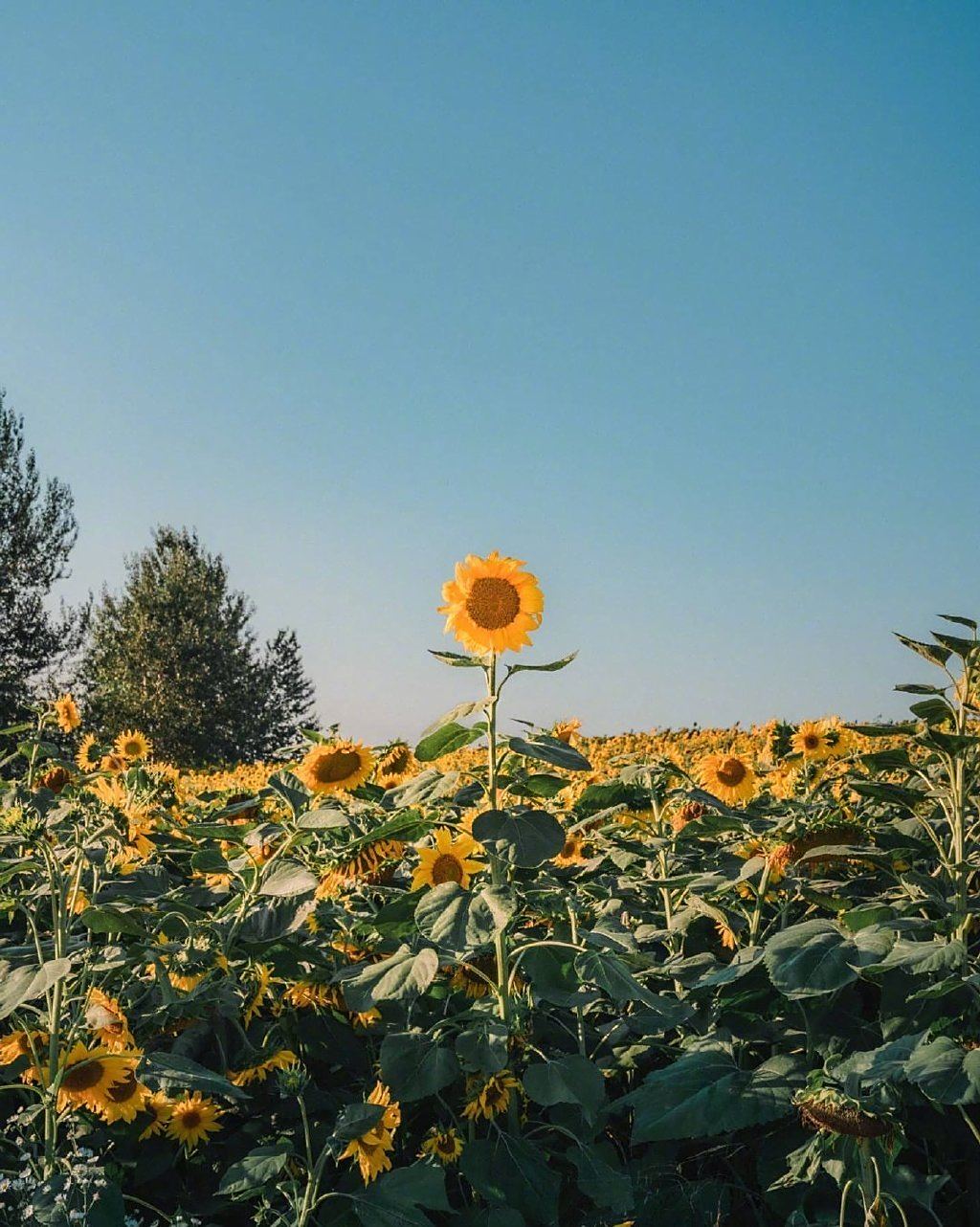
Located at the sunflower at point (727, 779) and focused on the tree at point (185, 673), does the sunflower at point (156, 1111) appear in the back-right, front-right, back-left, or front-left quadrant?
back-left

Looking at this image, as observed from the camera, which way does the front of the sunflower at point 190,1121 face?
facing the viewer

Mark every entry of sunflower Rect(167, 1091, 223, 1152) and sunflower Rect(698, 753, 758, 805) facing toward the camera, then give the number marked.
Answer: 2

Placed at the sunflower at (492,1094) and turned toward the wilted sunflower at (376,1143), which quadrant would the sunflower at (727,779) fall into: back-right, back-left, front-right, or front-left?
back-right

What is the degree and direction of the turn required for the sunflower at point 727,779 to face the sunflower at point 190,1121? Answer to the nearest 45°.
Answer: approximately 45° to its right

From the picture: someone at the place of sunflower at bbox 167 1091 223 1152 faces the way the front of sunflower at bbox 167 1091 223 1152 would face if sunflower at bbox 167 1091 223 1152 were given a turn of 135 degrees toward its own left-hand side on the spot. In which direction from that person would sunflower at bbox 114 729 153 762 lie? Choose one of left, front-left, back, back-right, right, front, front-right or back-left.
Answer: front-left

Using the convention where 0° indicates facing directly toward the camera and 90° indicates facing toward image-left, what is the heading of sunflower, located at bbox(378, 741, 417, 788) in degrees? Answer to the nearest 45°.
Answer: approximately 315°

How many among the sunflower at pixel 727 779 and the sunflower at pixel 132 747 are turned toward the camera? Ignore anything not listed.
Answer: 2

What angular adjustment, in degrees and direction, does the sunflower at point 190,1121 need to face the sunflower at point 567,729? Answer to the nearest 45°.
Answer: approximately 135° to its left

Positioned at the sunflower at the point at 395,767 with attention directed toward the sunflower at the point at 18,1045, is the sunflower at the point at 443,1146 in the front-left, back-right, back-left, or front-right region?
front-left

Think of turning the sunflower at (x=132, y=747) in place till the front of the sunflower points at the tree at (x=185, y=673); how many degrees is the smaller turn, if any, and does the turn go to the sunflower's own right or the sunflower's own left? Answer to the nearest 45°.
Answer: approximately 180°

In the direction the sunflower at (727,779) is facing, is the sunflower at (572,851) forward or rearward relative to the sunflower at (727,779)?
forward

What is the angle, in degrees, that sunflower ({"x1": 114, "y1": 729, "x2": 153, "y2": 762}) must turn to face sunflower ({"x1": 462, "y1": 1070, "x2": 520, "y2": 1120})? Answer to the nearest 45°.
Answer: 0° — it already faces it

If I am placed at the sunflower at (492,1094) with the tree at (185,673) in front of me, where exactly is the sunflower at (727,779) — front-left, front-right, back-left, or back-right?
front-right

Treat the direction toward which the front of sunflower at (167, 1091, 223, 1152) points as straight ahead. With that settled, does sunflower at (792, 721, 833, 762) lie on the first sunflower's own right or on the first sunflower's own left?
on the first sunflower's own left

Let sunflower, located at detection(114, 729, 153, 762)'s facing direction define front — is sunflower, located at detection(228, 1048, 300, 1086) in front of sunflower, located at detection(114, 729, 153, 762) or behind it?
in front
